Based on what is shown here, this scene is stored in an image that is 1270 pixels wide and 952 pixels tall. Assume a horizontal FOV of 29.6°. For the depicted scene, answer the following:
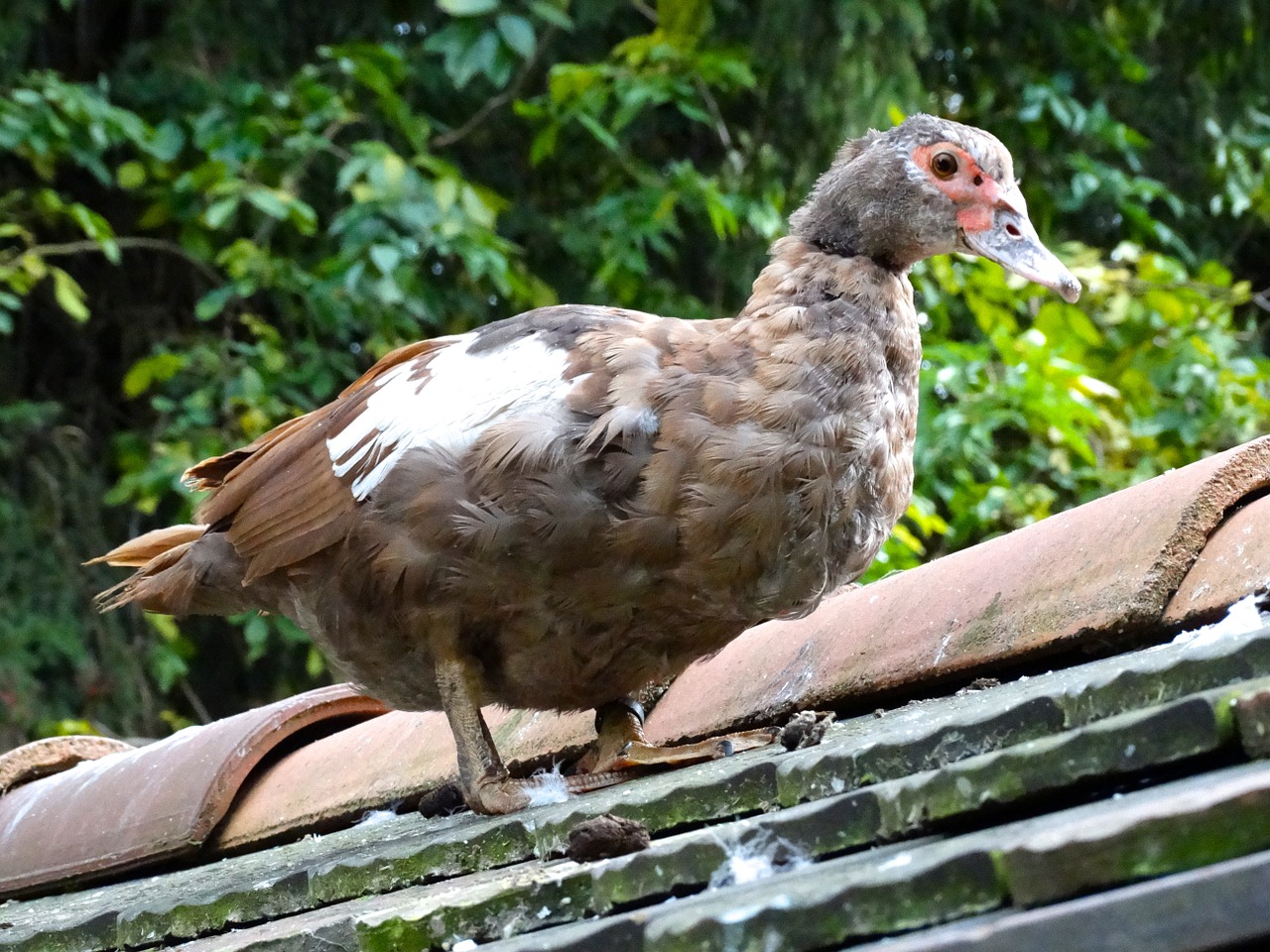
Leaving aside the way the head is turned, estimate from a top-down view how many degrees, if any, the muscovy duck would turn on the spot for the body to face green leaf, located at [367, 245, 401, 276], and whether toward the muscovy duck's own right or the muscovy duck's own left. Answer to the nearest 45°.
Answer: approximately 90° to the muscovy duck's own left

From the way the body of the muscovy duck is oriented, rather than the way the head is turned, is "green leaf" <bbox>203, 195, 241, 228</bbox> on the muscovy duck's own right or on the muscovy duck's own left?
on the muscovy duck's own left

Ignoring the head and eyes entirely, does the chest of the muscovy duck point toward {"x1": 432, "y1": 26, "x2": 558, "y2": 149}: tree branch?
no

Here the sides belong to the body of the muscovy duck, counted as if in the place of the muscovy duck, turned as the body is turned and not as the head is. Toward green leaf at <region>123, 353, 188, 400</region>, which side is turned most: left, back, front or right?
left

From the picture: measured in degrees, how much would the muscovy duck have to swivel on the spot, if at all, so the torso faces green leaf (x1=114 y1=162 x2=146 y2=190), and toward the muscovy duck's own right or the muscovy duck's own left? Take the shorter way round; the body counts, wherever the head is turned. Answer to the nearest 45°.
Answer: approximately 90° to the muscovy duck's own left

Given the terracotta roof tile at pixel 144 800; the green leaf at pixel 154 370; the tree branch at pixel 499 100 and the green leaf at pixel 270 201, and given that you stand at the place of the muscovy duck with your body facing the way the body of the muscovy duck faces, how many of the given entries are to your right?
0

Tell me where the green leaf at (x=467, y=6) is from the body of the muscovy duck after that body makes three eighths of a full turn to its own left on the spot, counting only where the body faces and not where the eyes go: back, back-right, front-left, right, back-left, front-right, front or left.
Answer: front-right

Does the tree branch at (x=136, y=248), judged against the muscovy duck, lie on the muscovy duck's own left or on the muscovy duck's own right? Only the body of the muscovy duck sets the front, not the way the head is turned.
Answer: on the muscovy duck's own left

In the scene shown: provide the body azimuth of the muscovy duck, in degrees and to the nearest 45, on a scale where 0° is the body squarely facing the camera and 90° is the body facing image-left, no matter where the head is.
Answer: approximately 270°

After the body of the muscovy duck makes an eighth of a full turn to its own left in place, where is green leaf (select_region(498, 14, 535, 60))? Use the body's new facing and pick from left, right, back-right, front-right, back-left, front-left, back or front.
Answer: front-left

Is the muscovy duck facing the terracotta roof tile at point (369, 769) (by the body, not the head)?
no

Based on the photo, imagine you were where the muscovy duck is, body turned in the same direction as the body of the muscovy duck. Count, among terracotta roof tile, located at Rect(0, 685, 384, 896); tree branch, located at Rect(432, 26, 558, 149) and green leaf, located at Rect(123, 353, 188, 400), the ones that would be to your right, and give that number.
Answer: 0
